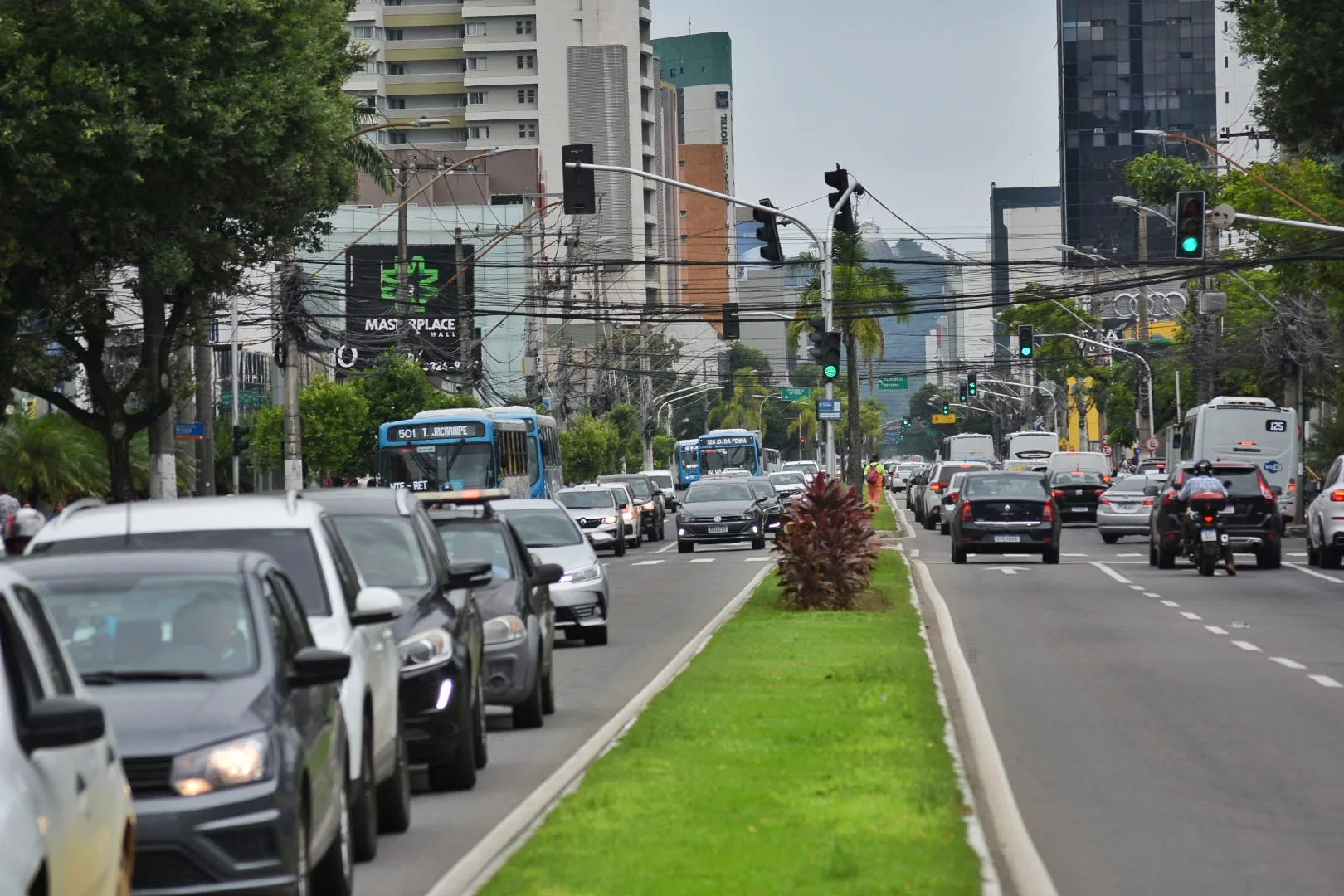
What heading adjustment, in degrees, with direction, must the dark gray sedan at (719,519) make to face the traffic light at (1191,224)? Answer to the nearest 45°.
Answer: approximately 45° to its left

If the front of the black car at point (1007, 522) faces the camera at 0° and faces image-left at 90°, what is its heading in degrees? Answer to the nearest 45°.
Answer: approximately 180°

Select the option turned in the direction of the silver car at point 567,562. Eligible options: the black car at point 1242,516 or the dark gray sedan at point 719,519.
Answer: the dark gray sedan

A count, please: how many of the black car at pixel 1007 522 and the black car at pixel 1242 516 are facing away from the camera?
2

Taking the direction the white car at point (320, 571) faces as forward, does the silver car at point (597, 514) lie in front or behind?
behind

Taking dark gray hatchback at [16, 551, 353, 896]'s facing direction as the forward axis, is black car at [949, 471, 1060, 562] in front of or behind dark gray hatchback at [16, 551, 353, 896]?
behind

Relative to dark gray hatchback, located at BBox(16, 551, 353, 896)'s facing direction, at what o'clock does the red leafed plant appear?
The red leafed plant is roughly at 7 o'clock from the dark gray hatchback.

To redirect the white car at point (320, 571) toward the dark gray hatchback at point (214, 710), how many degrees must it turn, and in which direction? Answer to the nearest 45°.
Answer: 0° — it already faces it

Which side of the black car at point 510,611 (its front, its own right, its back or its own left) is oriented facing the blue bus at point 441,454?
back

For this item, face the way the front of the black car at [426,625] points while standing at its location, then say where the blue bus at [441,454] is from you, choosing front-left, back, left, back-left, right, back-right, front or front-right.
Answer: back
